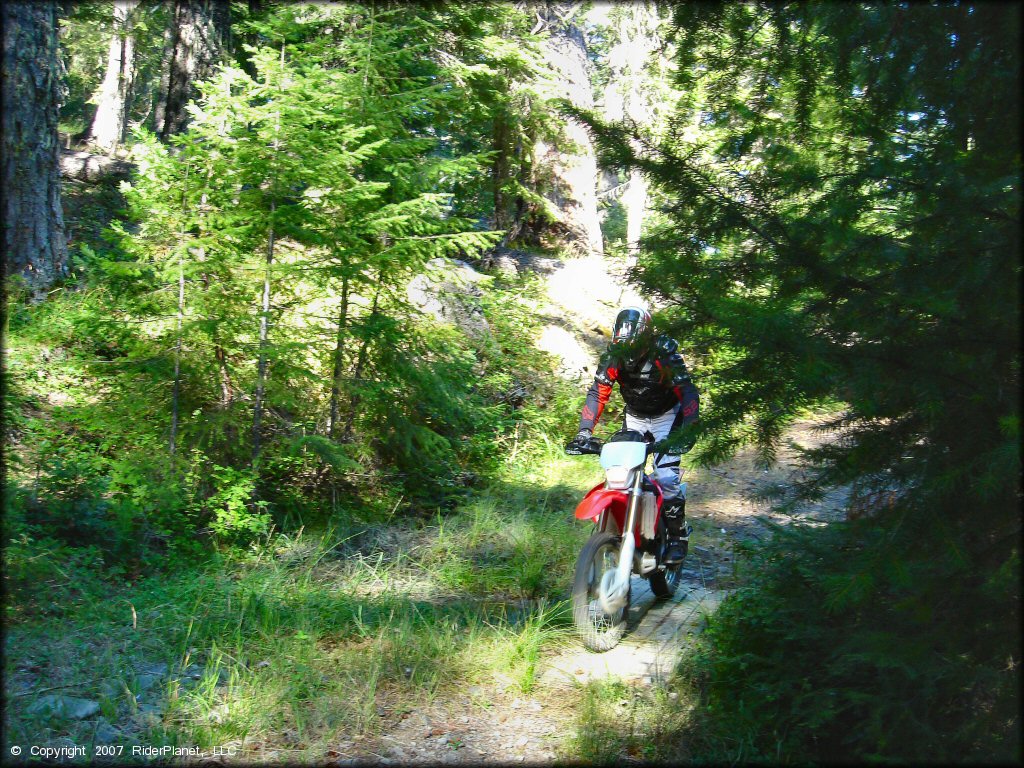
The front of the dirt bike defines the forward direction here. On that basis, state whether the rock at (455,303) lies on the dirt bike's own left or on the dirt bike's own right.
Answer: on the dirt bike's own right

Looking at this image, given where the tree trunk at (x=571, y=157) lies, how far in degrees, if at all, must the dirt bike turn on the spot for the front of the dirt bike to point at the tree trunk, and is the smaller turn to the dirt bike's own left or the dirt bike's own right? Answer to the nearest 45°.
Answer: approximately 135° to the dirt bike's own right

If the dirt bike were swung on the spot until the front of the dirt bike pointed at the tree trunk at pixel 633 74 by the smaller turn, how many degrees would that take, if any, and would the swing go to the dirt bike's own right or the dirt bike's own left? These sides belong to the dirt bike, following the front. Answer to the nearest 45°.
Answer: approximately 135° to the dirt bike's own right

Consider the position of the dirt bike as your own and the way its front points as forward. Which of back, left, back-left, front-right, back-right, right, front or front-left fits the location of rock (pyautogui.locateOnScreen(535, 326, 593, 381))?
back-right

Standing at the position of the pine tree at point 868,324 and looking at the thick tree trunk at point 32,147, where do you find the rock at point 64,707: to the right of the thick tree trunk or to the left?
left

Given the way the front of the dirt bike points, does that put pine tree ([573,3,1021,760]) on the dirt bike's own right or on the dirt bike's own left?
on the dirt bike's own left

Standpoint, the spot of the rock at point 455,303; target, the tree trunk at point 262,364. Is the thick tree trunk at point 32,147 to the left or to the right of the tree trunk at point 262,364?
right

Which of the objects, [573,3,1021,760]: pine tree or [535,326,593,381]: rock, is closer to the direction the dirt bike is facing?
the pine tree

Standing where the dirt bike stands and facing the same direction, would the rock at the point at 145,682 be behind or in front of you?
in front

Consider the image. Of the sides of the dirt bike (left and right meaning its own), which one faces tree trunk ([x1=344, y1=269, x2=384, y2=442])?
right

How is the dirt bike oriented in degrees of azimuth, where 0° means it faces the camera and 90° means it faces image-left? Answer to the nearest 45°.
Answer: approximately 45°

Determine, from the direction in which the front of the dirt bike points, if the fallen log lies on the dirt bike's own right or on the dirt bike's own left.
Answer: on the dirt bike's own right

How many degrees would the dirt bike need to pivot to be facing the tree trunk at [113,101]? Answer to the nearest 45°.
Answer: approximately 90° to its right
